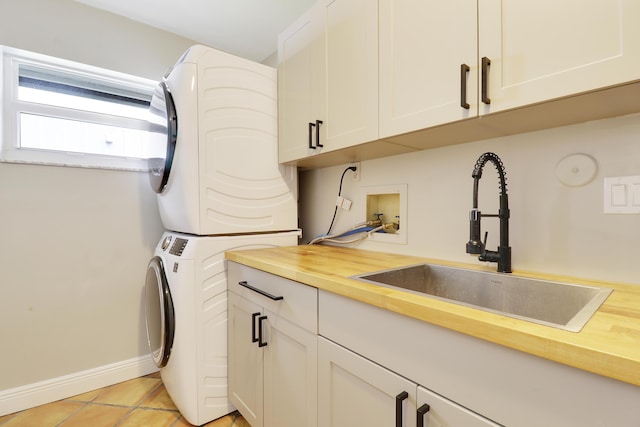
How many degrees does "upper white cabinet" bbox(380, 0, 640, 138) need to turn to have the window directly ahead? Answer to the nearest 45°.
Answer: approximately 45° to its right

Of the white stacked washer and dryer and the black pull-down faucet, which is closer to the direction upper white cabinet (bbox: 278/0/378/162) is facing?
the white stacked washer and dryer

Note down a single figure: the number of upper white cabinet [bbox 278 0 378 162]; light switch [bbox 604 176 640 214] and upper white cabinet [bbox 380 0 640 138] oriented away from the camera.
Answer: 0

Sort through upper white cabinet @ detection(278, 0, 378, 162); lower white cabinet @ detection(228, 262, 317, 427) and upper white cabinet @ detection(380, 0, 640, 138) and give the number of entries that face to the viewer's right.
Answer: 0

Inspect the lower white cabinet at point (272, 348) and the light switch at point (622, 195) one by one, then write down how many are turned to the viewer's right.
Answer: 0

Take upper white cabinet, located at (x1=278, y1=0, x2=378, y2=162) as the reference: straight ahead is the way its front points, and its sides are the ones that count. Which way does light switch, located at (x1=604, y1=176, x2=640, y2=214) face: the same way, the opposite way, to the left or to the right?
the same way

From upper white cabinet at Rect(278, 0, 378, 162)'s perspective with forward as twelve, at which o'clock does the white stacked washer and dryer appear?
The white stacked washer and dryer is roughly at 2 o'clock from the upper white cabinet.

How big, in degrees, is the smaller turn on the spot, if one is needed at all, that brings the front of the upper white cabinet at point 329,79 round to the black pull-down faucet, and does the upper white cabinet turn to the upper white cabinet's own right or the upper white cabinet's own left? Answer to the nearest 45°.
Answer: approximately 90° to the upper white cabinet's own left

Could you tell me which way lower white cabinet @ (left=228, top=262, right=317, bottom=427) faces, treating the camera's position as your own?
facing the viewer and to the left of the viewer

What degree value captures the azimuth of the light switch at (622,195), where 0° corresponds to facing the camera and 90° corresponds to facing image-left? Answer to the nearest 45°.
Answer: approximately 0°

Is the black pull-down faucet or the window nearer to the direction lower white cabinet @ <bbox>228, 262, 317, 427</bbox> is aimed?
the window
